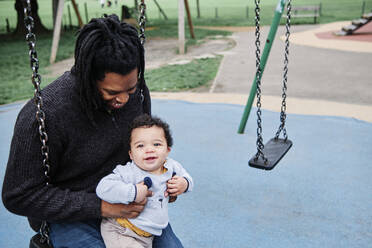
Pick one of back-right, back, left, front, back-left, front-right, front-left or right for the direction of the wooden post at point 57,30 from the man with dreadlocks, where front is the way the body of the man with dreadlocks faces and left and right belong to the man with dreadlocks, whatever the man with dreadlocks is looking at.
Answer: back-left

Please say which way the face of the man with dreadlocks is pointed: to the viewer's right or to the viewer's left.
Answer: to the viewer's right

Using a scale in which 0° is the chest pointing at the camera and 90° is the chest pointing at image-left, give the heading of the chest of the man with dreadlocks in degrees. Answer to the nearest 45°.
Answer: approximately 315°

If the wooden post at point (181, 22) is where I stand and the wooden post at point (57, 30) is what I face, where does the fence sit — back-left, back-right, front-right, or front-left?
back-right

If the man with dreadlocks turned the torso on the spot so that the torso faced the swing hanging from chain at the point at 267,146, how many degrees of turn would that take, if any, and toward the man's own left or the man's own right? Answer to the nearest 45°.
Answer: approximately 90° to the man's own left

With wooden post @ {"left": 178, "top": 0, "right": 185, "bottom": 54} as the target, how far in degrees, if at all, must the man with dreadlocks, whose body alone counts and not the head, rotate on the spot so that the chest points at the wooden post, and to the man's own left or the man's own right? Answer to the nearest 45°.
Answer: approximately 135° to the man's own left
